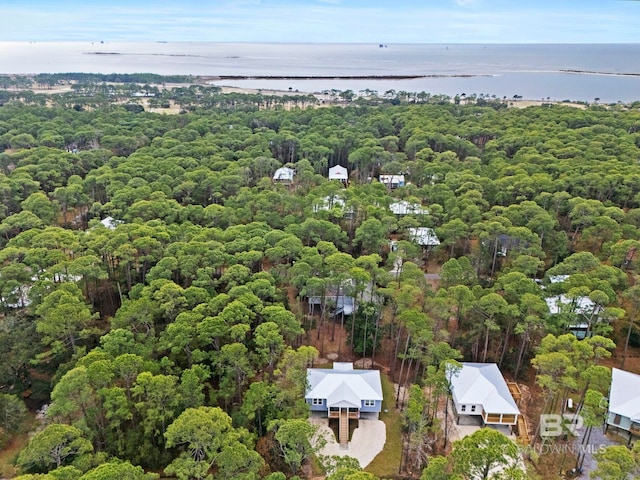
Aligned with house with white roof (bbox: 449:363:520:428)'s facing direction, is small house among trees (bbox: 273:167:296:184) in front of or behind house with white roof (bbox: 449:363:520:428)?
behind

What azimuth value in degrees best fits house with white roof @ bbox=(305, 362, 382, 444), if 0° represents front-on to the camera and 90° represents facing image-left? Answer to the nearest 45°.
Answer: approximately 0°

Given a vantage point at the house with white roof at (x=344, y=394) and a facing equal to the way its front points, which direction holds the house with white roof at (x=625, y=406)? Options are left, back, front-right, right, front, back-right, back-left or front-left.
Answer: left

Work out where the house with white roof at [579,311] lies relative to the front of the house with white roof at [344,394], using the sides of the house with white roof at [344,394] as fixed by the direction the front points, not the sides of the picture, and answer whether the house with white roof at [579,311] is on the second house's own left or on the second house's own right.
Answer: on the second house's own left

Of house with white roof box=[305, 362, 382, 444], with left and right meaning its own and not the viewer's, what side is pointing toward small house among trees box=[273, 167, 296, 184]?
back

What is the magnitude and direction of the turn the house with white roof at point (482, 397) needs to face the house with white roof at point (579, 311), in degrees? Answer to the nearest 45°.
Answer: approximately 135° to its left

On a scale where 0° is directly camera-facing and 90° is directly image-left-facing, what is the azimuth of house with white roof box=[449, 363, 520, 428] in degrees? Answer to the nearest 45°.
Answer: approximately 0°

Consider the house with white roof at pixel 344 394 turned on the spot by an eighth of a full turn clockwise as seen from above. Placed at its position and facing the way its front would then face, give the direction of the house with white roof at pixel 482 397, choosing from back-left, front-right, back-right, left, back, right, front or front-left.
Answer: back-left
